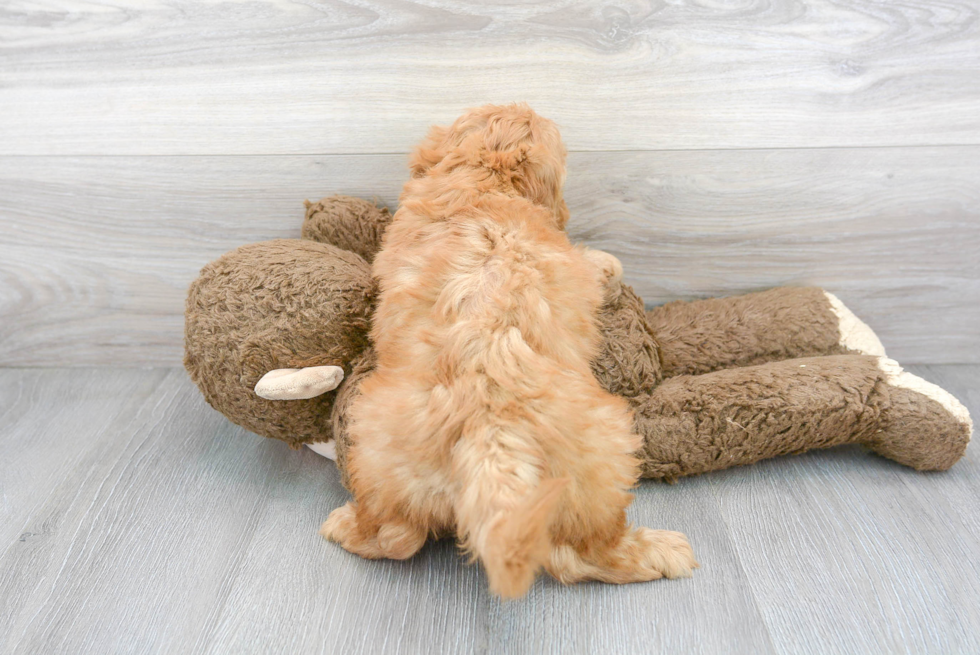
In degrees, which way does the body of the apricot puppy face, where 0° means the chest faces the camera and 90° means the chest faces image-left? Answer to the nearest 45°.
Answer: approximately 180°
